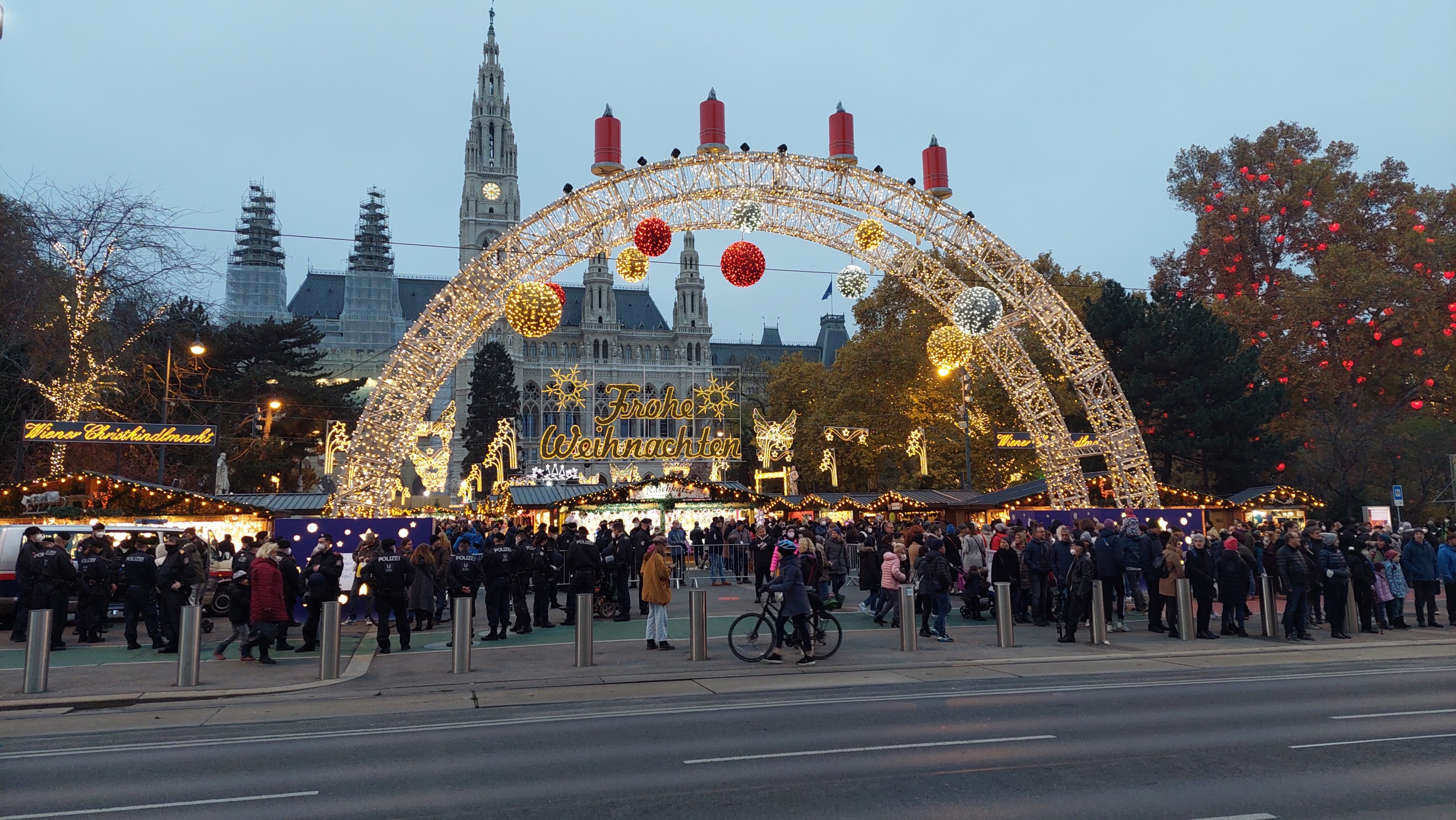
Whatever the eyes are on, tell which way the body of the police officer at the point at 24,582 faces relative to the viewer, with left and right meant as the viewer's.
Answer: facing to the right of the viewer

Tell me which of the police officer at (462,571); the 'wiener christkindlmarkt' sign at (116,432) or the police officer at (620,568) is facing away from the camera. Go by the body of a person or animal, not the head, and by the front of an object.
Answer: the police officer at (462,571)

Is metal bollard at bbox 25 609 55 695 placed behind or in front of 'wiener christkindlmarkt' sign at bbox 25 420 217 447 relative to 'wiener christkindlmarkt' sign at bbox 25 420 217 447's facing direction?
in front

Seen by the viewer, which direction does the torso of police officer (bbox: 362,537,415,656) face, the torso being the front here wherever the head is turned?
away from the camera

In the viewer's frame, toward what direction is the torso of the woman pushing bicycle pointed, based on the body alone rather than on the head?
to the viewer's left

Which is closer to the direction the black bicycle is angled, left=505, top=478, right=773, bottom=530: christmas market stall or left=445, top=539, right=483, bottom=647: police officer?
the police officer

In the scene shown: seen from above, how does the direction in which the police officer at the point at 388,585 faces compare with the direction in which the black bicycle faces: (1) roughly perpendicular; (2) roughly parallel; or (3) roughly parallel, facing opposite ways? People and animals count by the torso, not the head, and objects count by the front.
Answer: roughly perpendicular

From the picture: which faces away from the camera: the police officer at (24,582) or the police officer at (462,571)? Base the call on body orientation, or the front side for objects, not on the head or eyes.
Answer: the police officer at (462,571)

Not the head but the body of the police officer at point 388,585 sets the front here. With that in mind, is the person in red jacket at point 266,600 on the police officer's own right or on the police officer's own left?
on the police officer's own left
